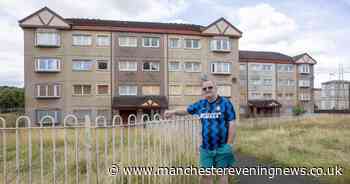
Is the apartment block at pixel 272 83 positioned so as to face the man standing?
yes

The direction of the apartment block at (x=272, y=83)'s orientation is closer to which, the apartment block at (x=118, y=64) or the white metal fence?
the white metal fence

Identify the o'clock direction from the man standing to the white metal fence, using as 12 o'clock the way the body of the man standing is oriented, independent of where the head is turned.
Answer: The white metal fence is roughly at 2 o'clock from the man standing.

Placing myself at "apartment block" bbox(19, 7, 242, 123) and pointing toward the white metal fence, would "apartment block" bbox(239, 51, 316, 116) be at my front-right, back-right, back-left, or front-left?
back-left

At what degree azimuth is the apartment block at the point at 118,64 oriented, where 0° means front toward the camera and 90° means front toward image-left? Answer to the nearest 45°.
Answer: approximately 0°

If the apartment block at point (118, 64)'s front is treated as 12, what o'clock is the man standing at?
The man standing is roughly at 12 o'clock from the apartment block.

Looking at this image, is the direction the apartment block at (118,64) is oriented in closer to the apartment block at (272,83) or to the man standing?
the man standing

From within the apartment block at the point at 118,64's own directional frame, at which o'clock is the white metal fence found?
The white metal fence is roughly at 12 o'clock from the apartment block.

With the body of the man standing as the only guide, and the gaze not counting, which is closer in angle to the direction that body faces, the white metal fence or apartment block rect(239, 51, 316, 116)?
the white metal fence

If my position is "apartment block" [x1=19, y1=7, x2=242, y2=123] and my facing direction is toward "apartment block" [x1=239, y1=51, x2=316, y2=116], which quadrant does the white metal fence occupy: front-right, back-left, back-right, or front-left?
back-right

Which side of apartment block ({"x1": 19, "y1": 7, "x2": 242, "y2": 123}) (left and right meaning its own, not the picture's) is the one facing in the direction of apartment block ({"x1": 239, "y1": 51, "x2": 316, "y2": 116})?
left

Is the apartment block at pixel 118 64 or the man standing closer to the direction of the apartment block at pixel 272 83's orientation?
the man standing

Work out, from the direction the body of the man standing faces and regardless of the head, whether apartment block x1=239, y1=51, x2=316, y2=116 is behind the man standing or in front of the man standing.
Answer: behind

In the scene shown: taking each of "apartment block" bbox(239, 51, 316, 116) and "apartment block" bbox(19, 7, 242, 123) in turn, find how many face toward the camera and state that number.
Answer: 2
